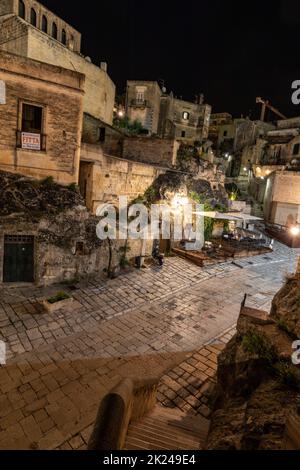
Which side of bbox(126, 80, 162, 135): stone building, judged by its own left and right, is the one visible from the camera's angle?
front

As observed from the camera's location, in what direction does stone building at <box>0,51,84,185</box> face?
facing the viewer and to the right of the viewer

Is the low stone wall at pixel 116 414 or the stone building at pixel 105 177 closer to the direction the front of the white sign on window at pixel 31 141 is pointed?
the low stone wall

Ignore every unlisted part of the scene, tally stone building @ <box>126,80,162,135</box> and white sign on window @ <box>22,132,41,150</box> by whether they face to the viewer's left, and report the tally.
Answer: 0

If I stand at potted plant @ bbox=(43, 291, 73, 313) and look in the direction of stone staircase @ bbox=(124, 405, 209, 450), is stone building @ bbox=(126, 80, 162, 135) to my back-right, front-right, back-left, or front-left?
back-left

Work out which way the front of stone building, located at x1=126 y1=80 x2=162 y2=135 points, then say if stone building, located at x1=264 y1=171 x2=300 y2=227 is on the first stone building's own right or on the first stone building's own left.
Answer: on the first stone building's own left

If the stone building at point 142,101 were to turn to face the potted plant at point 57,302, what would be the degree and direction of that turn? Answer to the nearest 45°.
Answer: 0° — it already faces it

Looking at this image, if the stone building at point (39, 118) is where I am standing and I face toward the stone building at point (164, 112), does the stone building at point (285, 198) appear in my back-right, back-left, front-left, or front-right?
front-right

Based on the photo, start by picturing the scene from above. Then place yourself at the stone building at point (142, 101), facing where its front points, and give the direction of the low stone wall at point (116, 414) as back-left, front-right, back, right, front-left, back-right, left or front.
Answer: front

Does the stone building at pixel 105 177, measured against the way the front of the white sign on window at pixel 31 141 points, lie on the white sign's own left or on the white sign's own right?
on the white sign's own left
